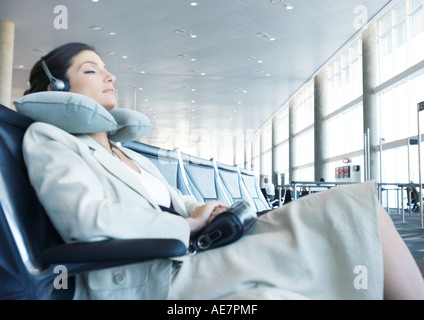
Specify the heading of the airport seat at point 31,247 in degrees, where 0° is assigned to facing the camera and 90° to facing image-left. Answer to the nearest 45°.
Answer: approximately 270°

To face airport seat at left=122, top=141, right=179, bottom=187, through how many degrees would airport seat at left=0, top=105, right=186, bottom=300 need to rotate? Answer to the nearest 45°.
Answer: approximately 90° to its left

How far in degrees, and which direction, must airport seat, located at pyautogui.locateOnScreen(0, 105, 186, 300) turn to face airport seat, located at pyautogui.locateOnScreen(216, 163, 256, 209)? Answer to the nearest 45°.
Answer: approximately 45° to its left

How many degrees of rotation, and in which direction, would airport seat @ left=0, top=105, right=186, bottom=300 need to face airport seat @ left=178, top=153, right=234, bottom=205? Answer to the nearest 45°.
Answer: approximately 90° to its left
